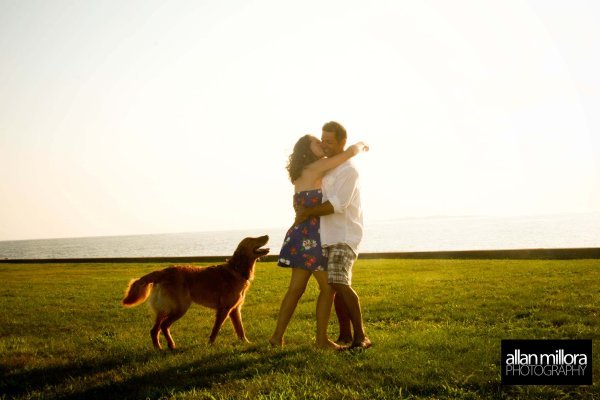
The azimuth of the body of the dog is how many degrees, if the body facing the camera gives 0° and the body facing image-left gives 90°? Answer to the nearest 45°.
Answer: approximately 270°

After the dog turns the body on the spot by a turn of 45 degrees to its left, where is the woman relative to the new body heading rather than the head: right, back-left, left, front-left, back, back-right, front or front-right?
right

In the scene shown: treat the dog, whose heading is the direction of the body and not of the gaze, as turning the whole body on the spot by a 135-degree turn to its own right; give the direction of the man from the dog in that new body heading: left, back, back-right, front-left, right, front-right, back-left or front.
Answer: left

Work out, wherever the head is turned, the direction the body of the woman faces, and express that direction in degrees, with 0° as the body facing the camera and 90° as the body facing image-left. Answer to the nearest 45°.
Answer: approximately 270°

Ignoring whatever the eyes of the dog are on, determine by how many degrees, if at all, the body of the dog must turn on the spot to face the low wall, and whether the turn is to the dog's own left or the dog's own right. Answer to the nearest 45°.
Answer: approximately 45° to the dog's own left
